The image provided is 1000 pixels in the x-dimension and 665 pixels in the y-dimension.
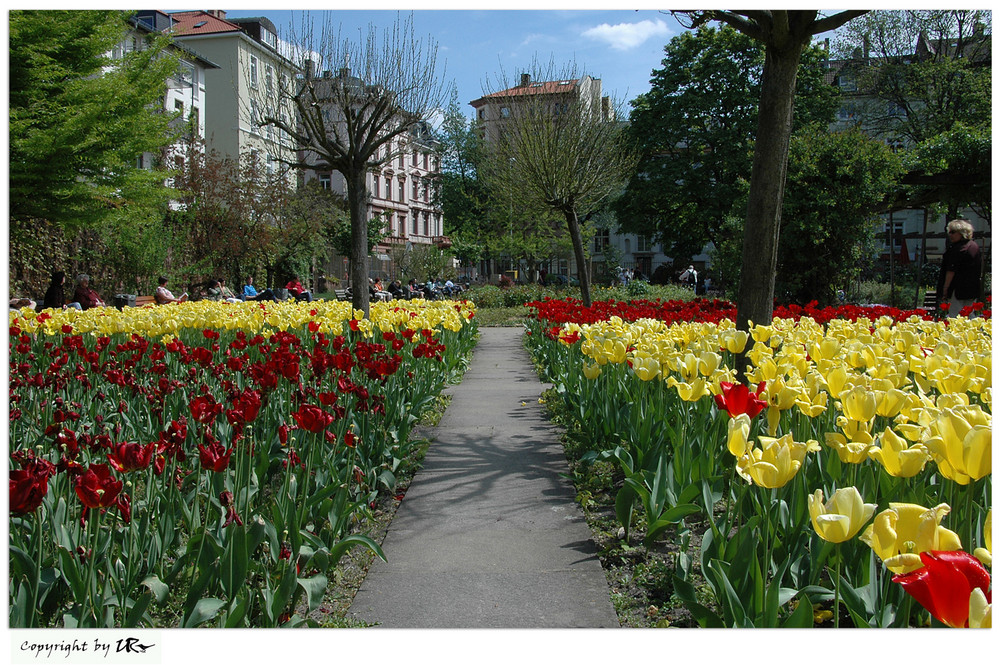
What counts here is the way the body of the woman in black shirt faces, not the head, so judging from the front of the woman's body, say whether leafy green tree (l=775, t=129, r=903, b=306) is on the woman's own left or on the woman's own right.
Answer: on the woman's own right

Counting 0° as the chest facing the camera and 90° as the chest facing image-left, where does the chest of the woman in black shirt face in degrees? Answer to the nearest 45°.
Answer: approximately 90°

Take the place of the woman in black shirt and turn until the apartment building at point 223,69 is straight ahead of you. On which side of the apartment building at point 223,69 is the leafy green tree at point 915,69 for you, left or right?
right

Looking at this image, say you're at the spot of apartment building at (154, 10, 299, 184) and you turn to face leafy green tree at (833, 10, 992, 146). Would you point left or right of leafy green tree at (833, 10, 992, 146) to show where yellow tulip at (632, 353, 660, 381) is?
right

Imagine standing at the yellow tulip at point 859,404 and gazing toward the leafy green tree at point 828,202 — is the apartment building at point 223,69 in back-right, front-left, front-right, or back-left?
front-left

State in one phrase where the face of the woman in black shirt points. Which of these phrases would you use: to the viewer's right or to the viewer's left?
to the viewer's left

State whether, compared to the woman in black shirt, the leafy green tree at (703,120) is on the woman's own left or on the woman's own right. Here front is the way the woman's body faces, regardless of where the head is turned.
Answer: on the woman's own right
